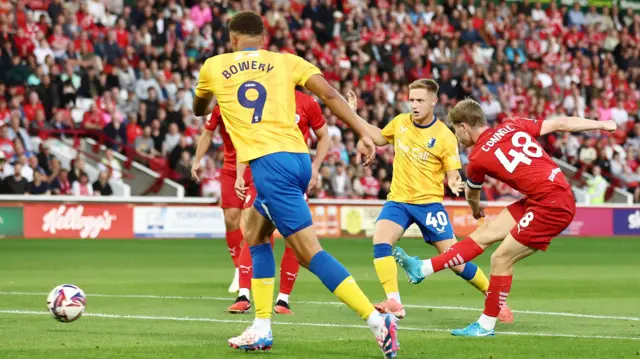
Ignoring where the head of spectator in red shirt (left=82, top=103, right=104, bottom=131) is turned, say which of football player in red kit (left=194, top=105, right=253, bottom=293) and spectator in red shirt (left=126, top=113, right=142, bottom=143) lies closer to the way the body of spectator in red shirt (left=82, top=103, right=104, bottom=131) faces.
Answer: the football player in red kit

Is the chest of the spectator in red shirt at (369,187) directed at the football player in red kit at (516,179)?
yes

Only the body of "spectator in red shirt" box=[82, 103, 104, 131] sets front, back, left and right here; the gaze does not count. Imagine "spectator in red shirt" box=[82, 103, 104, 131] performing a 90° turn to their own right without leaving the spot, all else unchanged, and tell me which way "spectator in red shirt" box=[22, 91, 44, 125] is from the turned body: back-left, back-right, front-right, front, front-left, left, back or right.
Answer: front

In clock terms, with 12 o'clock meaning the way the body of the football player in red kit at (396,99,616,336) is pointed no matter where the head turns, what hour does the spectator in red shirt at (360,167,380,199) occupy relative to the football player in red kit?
The spectator in red shirt is roughly at 1 o'clock from the football player in red kit.

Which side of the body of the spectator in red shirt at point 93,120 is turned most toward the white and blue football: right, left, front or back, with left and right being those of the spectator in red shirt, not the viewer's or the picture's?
front

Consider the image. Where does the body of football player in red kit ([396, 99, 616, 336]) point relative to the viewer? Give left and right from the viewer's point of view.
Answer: facing away from the viewer and to the left of the viewer

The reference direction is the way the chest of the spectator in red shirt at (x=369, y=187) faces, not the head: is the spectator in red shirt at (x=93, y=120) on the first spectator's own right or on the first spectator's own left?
on the first spectator's own right

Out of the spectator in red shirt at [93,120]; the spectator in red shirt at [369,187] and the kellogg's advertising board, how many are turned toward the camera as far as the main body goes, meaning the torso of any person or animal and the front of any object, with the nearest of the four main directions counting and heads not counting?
3

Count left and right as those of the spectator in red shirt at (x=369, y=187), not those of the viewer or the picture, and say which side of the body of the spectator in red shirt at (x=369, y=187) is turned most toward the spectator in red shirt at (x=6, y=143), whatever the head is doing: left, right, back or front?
right

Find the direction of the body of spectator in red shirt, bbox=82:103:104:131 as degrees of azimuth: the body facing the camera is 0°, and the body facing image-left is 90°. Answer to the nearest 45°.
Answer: approximately 0°

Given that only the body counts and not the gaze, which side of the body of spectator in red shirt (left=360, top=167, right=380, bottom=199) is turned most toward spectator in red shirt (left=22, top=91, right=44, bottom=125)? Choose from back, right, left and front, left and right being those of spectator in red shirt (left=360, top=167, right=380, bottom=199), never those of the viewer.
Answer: right

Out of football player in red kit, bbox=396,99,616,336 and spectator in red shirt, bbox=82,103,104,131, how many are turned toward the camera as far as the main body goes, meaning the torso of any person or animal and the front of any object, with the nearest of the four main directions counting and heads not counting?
1
